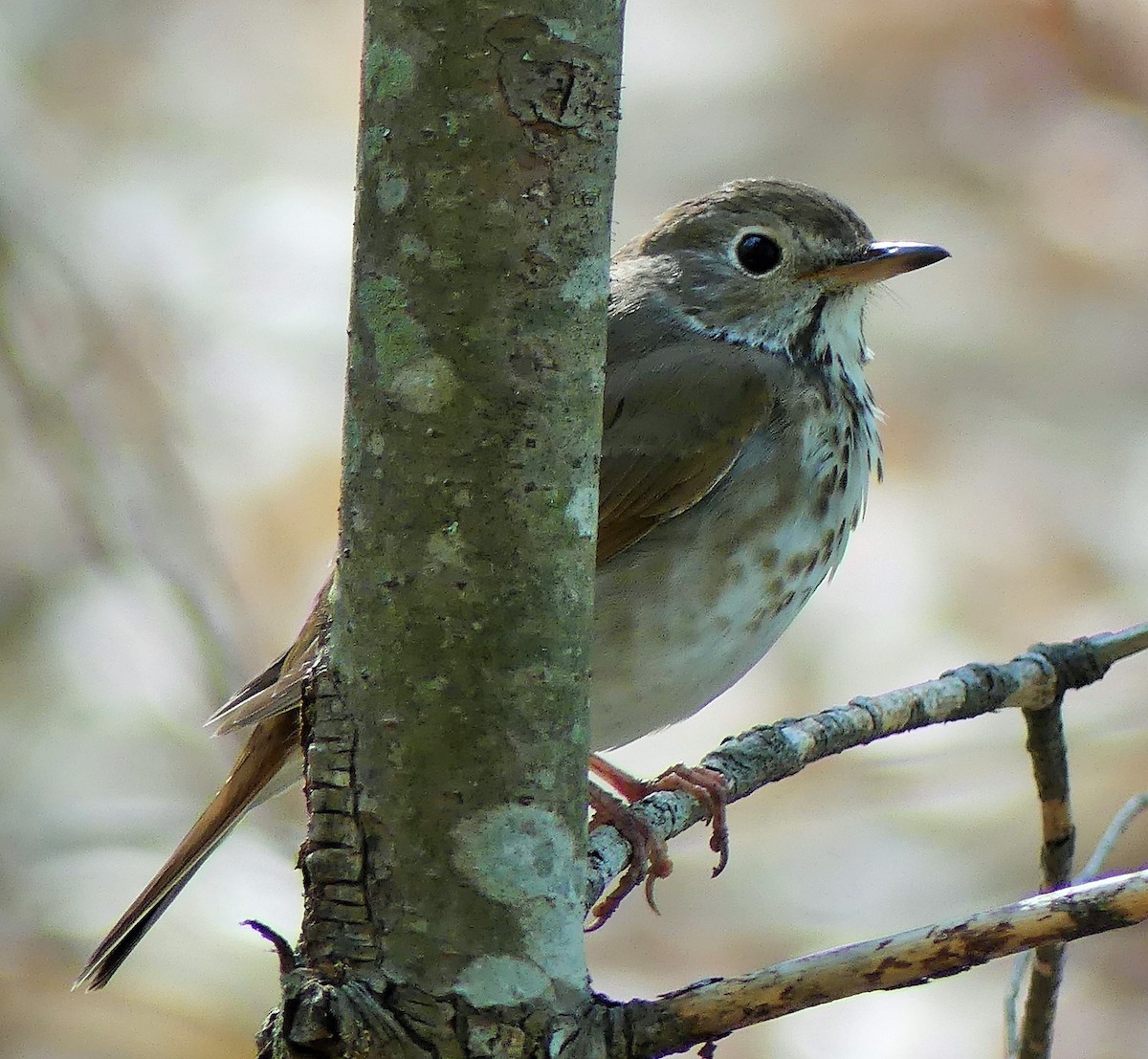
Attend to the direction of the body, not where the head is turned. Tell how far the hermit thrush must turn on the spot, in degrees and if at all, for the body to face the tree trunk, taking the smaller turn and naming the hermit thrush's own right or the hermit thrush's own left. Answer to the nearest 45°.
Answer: approximately 90° to the hermit thrush's own right

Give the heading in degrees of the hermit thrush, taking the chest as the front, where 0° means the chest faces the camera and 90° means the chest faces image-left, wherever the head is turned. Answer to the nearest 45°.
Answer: approximately 270°
